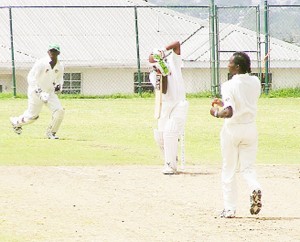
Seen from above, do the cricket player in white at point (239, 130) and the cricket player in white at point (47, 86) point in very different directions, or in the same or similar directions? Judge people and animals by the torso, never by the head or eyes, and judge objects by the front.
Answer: very different directions

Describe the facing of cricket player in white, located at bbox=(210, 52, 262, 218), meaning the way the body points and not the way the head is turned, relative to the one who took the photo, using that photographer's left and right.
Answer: facing away from the viewer and to the left of the viewer

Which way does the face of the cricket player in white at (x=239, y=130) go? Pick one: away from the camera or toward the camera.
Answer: away from the camera

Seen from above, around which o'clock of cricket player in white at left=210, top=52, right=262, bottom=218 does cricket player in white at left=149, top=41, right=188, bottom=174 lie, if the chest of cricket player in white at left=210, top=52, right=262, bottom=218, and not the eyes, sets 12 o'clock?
cricket player in white at left=149, top=41, right=188, bottom=174 is roughly at 1 o'clock from cricket player in white at left=210, top=52, right=262, bottom=218.

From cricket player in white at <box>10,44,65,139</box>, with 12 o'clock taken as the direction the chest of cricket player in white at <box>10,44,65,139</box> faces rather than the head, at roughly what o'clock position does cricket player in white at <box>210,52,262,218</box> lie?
cricket player in white at <box>210,52,262,218</box> is roughly at 1 o'clock from cricket player in white at <box>10,44,65,139</box>.
